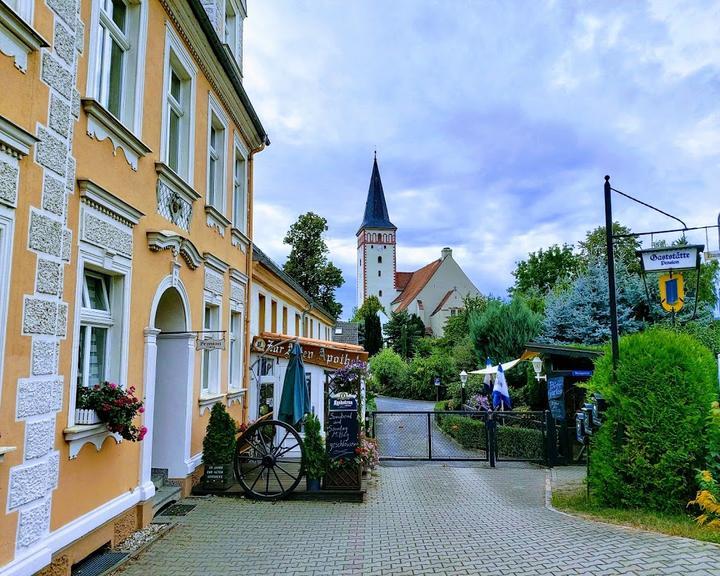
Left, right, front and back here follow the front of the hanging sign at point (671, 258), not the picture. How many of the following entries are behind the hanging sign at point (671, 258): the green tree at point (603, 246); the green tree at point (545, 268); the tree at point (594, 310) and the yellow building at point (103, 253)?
3

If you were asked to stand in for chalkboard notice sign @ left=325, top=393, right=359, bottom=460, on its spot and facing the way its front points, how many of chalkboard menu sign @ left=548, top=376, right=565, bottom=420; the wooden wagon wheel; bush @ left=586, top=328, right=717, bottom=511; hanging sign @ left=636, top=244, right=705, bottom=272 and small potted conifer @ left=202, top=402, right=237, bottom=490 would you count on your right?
2

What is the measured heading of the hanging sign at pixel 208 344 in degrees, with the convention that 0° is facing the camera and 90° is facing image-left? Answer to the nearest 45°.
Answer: approximately 0°

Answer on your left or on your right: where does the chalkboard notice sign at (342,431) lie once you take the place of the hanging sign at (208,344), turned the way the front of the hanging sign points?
on your left

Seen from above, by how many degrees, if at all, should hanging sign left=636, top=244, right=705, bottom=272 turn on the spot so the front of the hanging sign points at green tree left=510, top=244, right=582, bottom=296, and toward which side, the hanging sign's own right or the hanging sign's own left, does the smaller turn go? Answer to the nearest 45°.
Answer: approximately 180°

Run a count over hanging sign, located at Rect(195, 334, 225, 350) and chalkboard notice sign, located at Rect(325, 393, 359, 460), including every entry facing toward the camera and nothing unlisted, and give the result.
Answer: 2

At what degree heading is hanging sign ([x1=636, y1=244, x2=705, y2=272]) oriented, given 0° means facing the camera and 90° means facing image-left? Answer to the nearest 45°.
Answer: approximately 0°

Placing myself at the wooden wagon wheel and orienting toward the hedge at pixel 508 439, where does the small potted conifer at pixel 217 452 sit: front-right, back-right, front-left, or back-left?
back-left

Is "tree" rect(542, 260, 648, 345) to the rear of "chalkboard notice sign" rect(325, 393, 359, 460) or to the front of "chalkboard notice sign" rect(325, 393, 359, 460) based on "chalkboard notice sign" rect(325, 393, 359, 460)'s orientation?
to the rear

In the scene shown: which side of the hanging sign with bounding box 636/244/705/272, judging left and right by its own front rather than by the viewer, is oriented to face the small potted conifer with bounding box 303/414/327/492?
right

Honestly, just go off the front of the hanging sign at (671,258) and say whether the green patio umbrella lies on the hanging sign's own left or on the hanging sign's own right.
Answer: on the hanging sign's own right

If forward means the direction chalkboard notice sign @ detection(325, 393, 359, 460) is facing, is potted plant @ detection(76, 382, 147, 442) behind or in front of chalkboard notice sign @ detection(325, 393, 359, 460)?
in front
